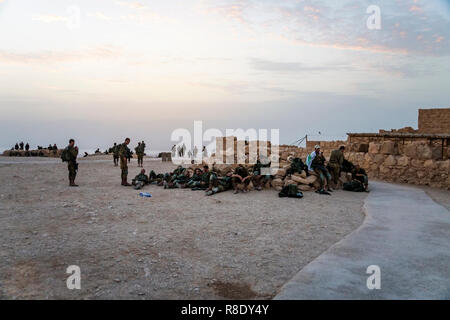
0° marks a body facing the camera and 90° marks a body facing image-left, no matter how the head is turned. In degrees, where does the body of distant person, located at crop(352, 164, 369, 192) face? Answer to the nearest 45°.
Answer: approximately 315°

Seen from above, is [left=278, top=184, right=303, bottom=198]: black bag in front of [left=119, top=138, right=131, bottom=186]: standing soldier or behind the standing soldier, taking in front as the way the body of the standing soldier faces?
in front

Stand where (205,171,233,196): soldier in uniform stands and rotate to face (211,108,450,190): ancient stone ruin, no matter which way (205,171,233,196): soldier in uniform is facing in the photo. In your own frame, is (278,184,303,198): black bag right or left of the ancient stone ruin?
right

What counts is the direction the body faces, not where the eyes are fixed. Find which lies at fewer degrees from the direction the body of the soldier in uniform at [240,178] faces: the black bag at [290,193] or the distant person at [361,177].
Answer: the black bag

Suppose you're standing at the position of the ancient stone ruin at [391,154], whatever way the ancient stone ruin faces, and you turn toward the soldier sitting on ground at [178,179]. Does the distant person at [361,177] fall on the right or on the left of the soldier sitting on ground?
left

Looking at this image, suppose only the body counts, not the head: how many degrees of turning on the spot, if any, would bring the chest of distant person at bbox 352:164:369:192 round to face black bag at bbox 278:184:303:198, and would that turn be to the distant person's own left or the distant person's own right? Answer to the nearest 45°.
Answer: approximately 90° to the distant person's own right

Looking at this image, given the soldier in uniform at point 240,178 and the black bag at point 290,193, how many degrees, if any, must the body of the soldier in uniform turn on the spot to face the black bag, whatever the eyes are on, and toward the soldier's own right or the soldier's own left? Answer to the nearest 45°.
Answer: approximately 45° to the soldier's own left

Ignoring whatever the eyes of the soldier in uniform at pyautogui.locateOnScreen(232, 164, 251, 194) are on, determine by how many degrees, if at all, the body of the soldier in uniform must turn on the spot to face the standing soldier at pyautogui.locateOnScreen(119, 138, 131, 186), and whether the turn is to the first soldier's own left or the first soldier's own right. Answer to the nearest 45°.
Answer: approximately 90° to the first soldier's own right
